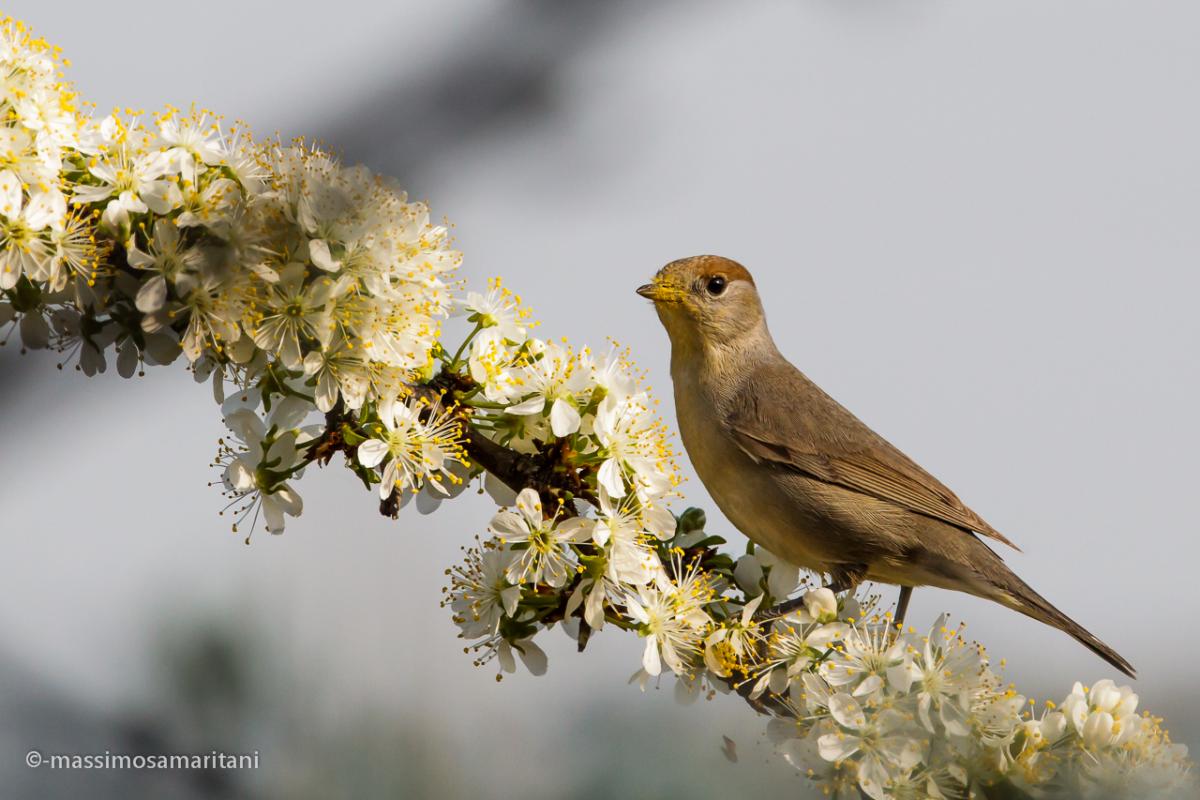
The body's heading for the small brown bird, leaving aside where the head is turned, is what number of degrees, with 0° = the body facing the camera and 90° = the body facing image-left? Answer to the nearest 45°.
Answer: approximately 90°
